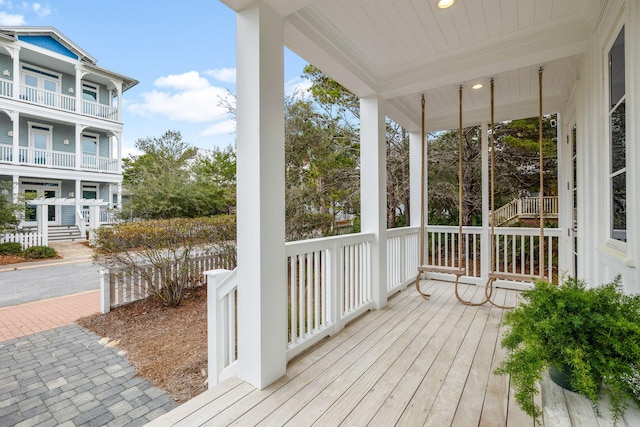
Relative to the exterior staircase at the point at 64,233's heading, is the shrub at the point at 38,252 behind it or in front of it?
in front

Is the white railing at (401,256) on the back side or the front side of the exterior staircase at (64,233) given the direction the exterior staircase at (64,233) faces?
on the front side

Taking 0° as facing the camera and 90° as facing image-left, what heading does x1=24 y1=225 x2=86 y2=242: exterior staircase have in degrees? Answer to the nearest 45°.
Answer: approximately 0°

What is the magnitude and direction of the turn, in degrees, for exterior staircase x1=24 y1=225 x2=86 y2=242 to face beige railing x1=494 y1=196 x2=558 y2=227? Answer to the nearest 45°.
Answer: approximately 45° to its left
